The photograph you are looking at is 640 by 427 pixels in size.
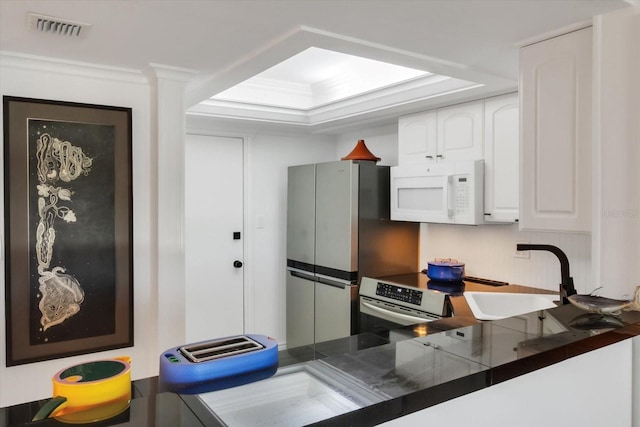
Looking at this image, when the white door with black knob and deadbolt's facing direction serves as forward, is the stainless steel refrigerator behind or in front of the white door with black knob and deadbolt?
in front

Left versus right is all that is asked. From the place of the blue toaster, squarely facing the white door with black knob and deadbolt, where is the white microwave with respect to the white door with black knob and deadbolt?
right

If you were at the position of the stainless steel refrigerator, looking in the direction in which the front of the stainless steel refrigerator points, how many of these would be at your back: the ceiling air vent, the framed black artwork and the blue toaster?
0

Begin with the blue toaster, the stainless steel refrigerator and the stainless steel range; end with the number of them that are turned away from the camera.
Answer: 0

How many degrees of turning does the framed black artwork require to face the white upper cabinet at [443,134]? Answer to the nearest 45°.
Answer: approximately 45° to its left

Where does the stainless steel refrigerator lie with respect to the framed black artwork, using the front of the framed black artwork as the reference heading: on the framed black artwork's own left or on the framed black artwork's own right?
on the framed black artwork's own left

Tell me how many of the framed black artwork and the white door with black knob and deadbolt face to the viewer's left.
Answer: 0

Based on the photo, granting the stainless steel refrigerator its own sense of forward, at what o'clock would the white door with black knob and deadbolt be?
The white door with black knob and deadbolt is roughly at 2 o'clock from the stainless steel refrigerator.

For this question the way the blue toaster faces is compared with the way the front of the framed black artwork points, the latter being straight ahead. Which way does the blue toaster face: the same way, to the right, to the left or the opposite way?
to the right

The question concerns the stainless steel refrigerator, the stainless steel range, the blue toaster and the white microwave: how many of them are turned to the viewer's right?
0

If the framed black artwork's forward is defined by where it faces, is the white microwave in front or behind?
in front

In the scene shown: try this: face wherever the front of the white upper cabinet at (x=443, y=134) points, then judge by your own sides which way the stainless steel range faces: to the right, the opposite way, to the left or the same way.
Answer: the same way

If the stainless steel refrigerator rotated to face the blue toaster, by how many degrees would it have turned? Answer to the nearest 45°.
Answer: approximately 45° to its left

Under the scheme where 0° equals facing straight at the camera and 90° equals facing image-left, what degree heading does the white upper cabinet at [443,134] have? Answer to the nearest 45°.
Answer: approximately 45°
